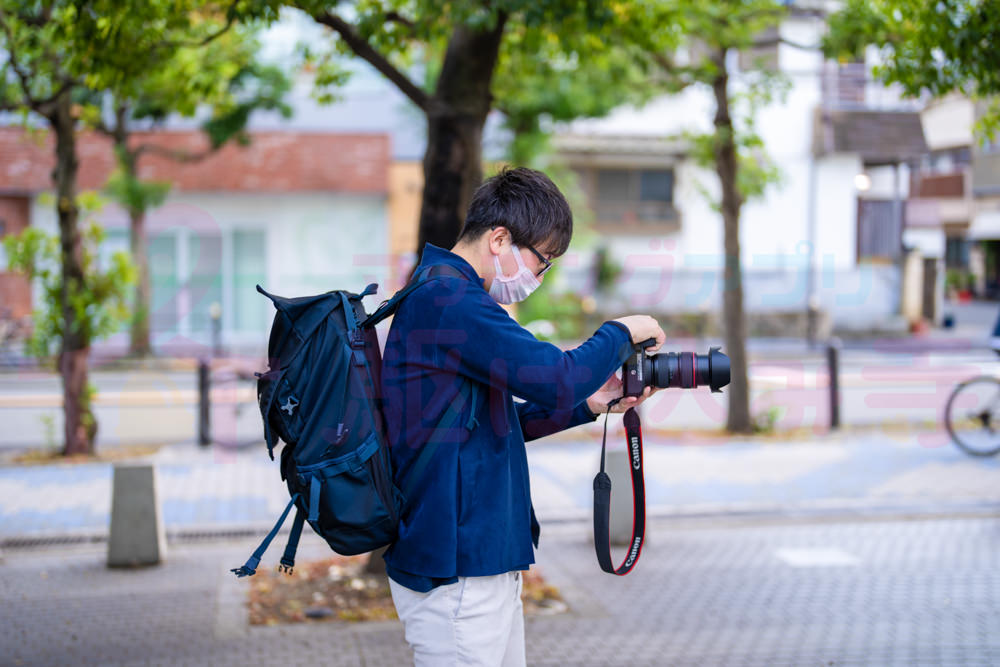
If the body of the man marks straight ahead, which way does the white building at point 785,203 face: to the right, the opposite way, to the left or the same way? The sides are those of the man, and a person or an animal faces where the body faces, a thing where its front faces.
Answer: to the right

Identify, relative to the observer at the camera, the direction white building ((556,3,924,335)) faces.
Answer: facing the viewer

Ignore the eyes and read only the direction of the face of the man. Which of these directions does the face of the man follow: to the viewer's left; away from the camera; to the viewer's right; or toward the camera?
to the viewer's right

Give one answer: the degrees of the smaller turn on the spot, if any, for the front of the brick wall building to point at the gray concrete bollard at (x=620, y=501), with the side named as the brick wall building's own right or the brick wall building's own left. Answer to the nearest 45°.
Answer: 0° — it already faces it

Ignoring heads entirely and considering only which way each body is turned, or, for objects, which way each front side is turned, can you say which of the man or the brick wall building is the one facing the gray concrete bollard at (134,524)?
the brick wall building

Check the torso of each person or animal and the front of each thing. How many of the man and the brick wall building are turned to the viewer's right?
1

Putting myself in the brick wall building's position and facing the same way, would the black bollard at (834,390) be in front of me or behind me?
in front

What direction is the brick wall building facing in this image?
toward the camera

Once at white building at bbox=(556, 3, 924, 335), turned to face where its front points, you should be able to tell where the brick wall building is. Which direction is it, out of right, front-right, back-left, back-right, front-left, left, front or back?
front-right

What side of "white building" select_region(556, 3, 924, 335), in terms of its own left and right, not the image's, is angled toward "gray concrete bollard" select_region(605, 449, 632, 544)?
front

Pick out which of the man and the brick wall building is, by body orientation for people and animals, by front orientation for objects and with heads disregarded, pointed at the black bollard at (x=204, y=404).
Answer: the brick wall building

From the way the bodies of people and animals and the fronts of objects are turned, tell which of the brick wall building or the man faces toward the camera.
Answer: the brick wall building

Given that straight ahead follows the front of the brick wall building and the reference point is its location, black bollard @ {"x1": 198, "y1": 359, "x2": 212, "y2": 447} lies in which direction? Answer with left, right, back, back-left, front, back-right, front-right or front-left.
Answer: front

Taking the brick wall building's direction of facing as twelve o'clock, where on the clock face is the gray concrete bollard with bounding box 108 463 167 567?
The gray concrete bollard is roughly at 12 o'clock from the brick wall building.

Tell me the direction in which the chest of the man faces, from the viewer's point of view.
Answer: to the viewer's right

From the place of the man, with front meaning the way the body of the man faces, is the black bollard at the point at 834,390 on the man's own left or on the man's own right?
on the man's own left

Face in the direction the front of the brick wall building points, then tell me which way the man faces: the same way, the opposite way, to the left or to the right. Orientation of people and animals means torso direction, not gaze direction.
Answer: to the left
